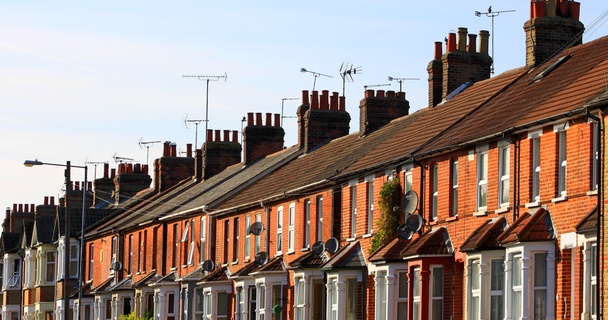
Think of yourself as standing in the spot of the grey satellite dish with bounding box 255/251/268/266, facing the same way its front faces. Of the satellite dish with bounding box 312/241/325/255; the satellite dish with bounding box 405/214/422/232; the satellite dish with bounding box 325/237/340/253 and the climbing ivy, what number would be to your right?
0

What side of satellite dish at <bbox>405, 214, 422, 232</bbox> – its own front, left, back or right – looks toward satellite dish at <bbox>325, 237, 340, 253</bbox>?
right

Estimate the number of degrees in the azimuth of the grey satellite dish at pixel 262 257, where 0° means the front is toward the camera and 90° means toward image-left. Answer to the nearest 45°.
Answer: approximately 45°

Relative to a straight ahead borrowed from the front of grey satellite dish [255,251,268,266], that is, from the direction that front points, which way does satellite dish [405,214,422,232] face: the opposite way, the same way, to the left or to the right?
the same way

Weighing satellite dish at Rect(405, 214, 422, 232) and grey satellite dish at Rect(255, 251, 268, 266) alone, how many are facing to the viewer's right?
0

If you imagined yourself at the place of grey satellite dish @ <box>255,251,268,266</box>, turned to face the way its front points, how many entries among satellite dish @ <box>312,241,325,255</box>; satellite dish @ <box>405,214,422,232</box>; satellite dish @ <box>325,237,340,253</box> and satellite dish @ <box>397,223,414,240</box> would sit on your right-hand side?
0

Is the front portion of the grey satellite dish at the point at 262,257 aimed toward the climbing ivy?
no

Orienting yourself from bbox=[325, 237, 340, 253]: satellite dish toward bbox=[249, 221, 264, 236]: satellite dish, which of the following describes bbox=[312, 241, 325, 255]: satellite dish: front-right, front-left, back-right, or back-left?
front-left

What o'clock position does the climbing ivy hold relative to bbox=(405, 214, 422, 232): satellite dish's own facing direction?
The climbing ivy is roughly at 4 o'clock from the satellite dish.

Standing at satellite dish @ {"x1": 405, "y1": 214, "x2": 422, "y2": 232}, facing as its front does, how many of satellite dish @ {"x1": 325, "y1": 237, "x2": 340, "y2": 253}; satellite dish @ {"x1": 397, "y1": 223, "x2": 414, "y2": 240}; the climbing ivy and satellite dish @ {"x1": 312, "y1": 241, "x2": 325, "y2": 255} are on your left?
0

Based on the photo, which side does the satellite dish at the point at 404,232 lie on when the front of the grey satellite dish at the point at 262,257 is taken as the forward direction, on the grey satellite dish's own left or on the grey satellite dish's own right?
on the grey satellite dish's own left

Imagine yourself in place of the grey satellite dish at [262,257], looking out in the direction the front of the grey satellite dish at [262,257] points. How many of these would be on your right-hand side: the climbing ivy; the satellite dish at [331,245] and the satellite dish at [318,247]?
0

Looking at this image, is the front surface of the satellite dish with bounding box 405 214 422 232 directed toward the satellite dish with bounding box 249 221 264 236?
no
